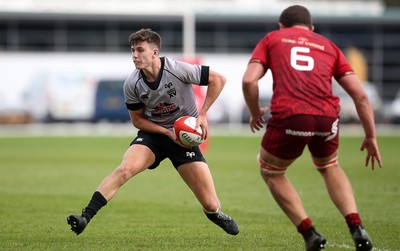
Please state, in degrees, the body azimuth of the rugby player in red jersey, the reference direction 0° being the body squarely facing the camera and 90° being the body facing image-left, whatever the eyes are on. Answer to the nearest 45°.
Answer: approximately 180°

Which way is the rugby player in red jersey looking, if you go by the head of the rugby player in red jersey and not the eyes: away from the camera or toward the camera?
away from the camera

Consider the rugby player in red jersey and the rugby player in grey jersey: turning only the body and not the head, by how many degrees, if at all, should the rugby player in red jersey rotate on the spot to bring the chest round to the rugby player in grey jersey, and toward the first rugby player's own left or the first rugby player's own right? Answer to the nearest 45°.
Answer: approximately 45° to the first rugby player's own left
